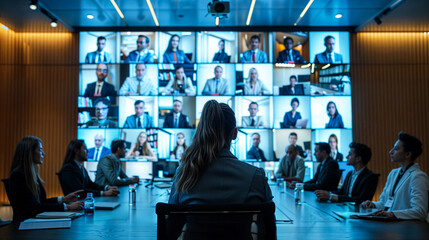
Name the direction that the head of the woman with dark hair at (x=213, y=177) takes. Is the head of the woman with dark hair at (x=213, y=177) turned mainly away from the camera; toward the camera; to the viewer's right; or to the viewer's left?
away from the camera

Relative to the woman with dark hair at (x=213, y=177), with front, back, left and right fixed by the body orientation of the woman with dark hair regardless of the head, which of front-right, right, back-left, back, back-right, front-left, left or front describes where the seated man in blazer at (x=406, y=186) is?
front-right

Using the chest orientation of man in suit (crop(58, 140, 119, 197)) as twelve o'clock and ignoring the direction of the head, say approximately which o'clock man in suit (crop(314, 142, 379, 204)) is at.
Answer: man in suit (crop(314, 142, 379, 204)) is roughly at 1 o'clock from man in suit (crop(58, 140, 119, 197)).

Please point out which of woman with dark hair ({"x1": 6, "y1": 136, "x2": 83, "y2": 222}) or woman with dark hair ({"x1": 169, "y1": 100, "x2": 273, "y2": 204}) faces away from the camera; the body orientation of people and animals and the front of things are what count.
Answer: woman with dark hair ({"x1": 169, "y1": 100, "x2": 273, "y2": 204})

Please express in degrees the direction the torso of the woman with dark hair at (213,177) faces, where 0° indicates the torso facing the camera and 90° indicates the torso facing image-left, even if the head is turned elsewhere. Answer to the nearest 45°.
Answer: approximately 180°

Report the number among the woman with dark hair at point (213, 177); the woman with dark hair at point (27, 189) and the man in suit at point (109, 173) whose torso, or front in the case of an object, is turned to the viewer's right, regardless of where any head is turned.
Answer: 2

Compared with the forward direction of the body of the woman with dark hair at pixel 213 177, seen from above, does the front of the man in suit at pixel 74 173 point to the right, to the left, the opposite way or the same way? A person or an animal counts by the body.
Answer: to the right

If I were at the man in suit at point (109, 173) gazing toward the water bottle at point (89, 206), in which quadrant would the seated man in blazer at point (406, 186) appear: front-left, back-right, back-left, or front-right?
front-left

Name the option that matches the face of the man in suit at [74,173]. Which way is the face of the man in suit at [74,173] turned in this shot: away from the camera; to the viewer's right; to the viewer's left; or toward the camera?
to the viewer's right

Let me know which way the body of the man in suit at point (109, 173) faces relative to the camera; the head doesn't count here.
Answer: to the viewer's right

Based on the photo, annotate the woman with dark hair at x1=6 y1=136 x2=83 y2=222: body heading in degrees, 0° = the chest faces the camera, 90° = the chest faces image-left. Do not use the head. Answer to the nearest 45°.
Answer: approximately 270°

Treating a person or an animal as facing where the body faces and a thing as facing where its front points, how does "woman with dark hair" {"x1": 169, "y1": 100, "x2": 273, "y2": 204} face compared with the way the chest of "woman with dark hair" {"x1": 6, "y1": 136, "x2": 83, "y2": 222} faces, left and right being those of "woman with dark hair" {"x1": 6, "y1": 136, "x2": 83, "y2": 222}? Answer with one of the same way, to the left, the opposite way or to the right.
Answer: to the left

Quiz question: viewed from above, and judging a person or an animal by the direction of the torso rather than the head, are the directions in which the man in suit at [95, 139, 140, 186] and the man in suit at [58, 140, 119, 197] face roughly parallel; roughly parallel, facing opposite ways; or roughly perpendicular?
roughly parallel

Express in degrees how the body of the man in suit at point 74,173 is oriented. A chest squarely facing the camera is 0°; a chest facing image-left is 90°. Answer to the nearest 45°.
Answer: approximately 270°

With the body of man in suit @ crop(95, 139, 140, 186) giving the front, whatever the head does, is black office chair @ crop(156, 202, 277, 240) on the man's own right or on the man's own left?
on the man's own right
